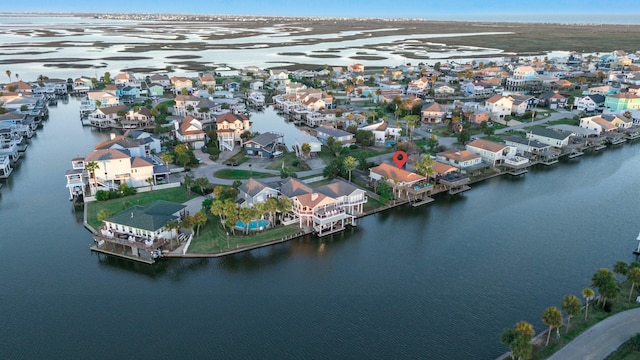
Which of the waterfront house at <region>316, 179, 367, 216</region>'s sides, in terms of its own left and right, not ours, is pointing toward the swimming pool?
right

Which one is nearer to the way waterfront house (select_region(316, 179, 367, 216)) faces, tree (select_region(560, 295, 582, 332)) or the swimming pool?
the tree

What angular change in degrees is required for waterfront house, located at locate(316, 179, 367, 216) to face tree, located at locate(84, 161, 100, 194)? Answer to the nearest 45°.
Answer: approximately 135° to its right

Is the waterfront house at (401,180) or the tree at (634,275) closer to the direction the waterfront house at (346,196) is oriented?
the tree

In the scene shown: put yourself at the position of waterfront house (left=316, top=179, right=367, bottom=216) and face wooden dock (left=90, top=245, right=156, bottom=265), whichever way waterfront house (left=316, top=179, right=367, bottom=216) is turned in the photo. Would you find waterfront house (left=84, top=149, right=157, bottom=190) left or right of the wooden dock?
right

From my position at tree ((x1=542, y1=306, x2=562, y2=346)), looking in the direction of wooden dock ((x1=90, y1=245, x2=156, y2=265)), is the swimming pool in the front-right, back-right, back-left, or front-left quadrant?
front-right

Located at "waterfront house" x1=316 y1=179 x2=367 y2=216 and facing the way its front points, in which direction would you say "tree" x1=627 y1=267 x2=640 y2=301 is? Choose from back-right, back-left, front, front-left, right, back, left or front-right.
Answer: front

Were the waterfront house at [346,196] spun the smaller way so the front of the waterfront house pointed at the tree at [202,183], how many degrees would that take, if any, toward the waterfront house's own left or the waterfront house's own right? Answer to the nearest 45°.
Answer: approximately 135° to the waterfront house's own right

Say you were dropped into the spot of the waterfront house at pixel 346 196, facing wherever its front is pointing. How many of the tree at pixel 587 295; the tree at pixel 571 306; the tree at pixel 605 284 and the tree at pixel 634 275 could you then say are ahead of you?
4

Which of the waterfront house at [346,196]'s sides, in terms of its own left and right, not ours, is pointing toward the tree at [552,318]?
back

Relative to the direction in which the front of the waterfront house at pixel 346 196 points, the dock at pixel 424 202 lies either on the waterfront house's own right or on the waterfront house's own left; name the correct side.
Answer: on the waterfront house's own left

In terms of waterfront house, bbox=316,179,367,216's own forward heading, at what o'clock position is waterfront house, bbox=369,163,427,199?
waterfront house, bbox=369,163,427,199 is roughly at 9 o'clock from waterfront house, bbox=316,179,367,216.

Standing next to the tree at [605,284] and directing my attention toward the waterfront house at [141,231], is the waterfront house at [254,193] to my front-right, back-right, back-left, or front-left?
front-right

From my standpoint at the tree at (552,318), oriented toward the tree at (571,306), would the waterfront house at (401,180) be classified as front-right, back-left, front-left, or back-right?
front-left

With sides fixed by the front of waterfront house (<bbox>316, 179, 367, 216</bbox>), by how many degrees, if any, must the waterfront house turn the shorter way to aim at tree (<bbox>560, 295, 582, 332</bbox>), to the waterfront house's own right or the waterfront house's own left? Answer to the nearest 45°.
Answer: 0° — it already faces it

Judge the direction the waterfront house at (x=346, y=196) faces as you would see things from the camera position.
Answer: facing the viewer and to the right of the viewer

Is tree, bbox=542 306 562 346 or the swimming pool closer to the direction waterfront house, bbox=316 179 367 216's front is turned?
the tree
